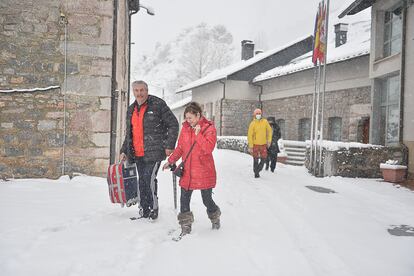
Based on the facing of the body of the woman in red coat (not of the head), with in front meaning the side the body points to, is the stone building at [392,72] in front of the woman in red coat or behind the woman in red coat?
behind

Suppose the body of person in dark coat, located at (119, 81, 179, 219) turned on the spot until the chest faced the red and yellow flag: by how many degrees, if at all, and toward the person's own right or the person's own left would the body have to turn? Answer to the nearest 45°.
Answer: approximately 180°

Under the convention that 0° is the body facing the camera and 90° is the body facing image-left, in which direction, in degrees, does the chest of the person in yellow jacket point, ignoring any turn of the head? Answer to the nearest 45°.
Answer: approximately 0°

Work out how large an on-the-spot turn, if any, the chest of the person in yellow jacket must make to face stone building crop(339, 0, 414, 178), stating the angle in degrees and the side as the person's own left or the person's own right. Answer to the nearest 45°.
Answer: approximately 135° to the person's own left

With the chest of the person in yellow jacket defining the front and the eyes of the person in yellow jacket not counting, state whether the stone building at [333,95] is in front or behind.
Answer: behind

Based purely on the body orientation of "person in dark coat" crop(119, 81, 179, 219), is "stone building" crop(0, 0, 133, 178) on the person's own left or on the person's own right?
on the person's own right

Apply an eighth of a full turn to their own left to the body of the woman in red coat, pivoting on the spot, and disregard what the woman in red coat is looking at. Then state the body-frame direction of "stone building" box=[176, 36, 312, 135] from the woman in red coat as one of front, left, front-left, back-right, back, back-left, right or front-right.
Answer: back

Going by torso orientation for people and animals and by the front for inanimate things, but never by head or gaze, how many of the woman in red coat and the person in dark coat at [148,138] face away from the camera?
0

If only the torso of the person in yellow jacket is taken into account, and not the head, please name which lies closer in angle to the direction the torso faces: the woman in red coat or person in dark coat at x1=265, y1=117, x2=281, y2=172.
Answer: the woman in red coat

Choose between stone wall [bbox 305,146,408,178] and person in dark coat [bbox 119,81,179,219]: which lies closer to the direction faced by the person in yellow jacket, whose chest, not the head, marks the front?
the person in dark coat

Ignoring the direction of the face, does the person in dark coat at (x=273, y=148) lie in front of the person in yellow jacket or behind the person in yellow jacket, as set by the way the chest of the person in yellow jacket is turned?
behind

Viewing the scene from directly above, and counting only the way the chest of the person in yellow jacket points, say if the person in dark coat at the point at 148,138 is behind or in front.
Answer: in front
